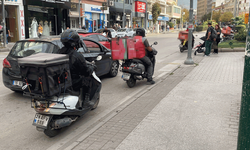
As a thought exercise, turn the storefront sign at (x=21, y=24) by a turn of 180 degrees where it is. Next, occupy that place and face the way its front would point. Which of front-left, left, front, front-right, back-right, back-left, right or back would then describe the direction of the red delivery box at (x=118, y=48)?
back

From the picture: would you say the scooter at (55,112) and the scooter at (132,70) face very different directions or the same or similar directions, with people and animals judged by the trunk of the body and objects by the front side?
same or similar directions

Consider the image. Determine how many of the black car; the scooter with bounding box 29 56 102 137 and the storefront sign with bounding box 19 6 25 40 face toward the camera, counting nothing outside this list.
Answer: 1

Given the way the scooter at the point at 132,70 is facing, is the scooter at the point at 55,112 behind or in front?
behind

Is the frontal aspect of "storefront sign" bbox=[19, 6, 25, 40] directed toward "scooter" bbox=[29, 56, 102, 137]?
yes

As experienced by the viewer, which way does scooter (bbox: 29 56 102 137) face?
facing away from the viewer and to the right of the viewer

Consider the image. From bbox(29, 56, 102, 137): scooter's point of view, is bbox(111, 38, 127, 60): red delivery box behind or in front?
in front

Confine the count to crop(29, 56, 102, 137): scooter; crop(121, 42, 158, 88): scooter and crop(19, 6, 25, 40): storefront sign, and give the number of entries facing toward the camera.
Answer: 1

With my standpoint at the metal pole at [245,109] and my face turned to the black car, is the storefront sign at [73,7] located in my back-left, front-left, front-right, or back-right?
front-right

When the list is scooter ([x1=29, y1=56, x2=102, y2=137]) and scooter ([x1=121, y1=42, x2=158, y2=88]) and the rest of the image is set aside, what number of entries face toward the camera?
0

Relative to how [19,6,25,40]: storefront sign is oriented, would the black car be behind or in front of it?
in front

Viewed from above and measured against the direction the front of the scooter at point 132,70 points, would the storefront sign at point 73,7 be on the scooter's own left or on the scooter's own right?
on the scooter's own left

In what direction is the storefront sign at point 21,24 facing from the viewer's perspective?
toward the camera

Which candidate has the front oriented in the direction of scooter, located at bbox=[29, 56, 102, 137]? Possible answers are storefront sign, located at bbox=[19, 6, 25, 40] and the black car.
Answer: the storefront sign
